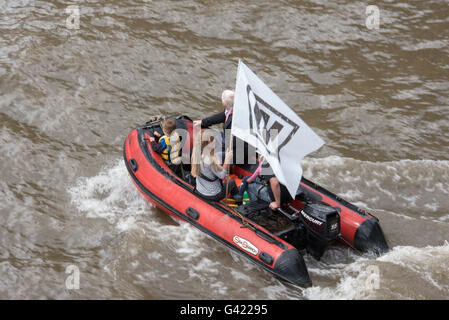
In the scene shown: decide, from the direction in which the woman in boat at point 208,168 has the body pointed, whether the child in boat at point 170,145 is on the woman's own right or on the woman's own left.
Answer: on the woman's own left

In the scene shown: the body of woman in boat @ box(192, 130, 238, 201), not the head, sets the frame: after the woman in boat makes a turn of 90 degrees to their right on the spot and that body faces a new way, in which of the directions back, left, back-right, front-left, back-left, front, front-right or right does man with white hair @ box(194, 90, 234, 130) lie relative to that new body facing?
back-left

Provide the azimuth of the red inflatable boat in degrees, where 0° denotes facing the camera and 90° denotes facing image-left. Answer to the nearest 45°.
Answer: approximately 135°
